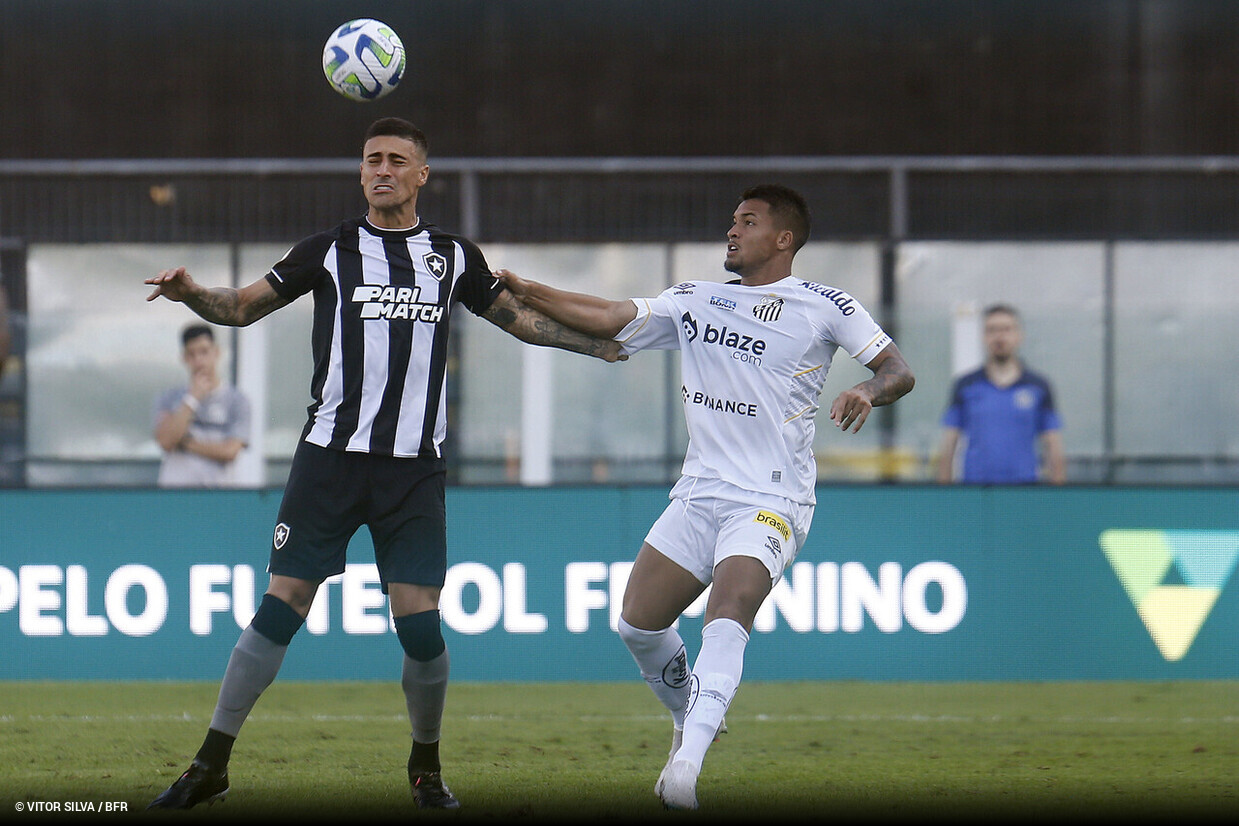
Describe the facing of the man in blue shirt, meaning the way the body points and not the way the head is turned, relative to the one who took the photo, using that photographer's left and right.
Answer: facing the viewer

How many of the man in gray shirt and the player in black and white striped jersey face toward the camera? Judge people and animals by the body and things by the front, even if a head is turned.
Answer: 2

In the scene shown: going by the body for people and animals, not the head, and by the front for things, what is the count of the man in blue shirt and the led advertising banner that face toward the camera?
2

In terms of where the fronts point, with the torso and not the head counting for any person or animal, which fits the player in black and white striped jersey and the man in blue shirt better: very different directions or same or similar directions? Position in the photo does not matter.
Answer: same or similar directions

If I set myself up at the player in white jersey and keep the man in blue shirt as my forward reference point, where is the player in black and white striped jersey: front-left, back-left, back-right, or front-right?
back-left

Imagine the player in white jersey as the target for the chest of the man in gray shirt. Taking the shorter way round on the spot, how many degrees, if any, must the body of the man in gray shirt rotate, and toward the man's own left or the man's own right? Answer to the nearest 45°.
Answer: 0° — they already face them

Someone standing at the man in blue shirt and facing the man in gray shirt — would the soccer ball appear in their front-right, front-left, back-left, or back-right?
front-left

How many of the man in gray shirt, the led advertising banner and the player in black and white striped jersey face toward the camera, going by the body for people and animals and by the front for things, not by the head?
3

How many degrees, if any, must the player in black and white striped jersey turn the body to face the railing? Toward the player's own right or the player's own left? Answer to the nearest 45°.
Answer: approximately 135° to the player's own left

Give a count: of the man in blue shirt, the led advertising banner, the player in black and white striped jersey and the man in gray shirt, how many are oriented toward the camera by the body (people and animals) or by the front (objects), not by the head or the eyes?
4

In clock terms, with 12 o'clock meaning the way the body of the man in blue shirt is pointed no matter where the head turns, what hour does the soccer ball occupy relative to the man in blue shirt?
The soccer ball is roughly at 1 o'clock from the man in blue shirt.

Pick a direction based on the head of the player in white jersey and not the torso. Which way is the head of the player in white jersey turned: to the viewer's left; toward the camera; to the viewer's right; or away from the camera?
to the viewer's left

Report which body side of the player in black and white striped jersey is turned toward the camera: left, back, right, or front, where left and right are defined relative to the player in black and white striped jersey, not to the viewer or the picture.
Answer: front

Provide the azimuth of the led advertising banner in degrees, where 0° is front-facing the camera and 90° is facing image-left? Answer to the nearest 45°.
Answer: approximately 0°
